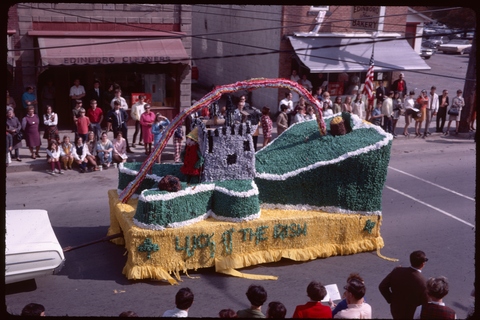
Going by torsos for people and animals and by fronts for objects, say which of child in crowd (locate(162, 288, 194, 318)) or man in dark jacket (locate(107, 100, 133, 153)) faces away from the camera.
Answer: the child in crowd

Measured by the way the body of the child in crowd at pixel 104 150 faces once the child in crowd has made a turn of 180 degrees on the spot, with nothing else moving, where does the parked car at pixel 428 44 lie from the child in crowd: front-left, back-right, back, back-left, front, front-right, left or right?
front-right

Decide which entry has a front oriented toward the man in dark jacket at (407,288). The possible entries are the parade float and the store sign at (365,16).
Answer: the store sign

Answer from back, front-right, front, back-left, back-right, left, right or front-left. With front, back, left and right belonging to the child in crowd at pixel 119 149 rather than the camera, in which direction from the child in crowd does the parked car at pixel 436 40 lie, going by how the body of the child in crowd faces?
back-left

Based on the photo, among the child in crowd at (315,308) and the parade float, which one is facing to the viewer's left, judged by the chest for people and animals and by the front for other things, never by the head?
the parade float

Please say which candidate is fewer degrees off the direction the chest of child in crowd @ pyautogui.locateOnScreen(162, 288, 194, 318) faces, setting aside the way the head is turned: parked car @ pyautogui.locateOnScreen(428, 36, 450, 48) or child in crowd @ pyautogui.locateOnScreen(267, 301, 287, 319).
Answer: the parked car

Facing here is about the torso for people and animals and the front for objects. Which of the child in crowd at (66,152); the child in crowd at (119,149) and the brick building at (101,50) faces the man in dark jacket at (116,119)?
the brick building

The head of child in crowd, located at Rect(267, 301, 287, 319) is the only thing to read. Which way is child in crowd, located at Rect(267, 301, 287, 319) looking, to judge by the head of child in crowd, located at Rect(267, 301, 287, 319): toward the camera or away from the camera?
away from the camera

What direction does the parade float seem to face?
to the viewer's left

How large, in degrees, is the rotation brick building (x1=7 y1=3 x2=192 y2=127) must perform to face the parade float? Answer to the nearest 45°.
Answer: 0° — it already faces it

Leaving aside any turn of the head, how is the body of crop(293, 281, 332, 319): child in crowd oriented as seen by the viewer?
away from the camera
